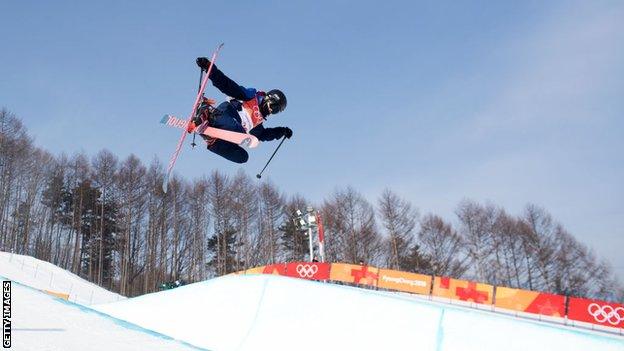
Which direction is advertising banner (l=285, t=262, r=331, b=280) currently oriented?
toward the camera

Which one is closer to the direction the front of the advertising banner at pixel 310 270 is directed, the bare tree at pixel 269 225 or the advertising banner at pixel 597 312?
the advertising banner

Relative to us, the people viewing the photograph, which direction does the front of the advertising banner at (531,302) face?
facing the viewer and to the left of the viewer

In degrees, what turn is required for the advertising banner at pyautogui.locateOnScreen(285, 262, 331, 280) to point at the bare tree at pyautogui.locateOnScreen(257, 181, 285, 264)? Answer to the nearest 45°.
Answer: approximately 180°

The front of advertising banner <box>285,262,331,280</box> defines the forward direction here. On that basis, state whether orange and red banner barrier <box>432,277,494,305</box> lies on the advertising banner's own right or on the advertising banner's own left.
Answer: on the advertising banner's own left

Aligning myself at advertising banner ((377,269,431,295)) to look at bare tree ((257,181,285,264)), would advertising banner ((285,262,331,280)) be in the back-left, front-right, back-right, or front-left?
front-left

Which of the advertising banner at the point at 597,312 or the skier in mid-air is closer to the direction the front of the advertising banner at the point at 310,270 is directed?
the skier in mid-air

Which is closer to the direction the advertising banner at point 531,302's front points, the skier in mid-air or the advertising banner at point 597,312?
the skier in mid-air

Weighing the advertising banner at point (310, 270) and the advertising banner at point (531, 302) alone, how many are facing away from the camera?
0

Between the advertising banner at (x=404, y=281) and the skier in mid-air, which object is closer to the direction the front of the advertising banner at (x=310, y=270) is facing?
the skier in mid-air

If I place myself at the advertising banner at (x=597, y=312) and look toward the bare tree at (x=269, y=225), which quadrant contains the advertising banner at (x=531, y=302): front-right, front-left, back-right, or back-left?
front-left
